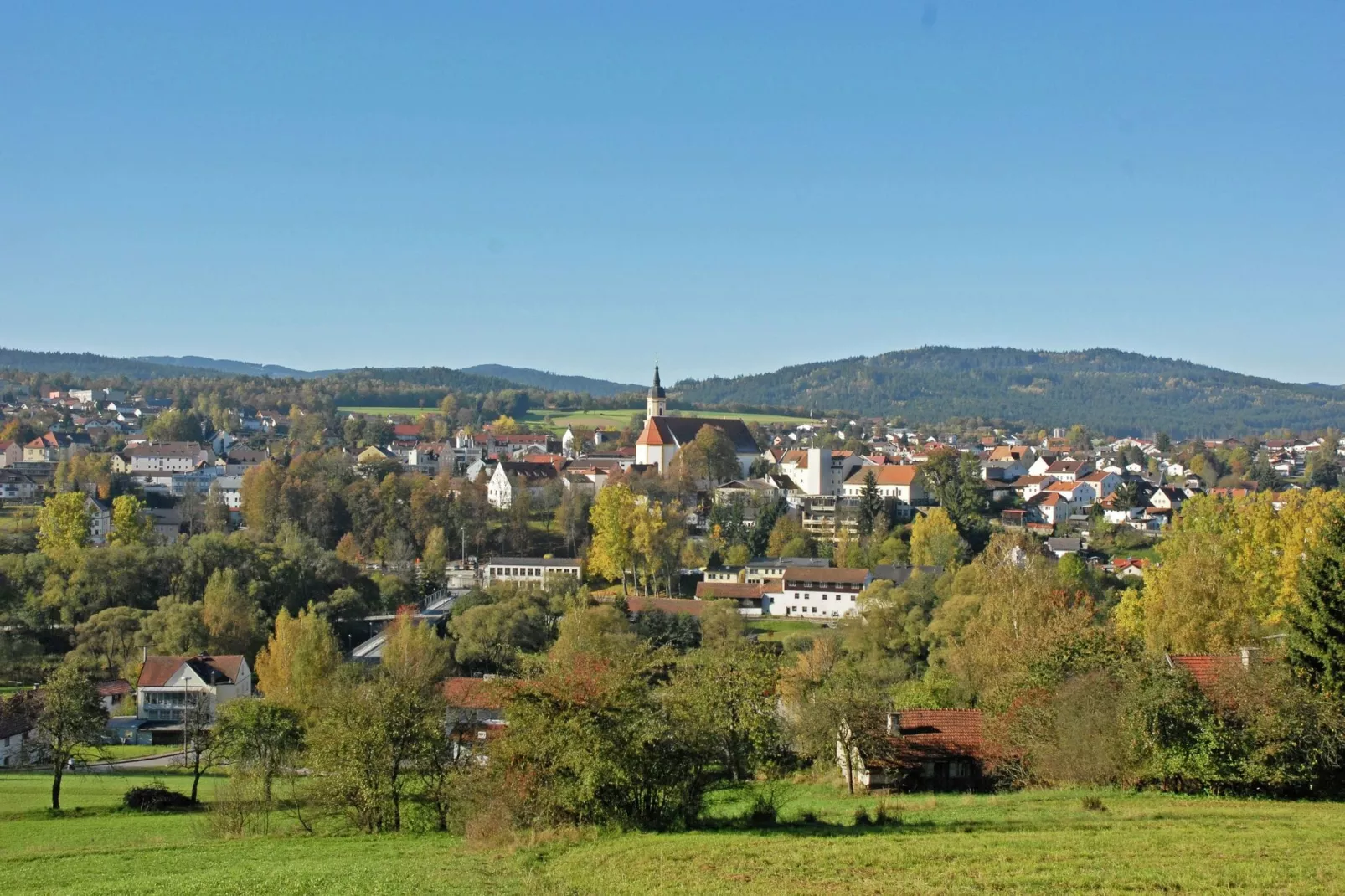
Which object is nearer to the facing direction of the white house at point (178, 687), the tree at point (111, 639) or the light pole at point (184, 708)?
the light pole

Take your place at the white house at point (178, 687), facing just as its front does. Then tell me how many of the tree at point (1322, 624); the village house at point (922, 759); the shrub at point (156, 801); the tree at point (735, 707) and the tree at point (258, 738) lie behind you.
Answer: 0

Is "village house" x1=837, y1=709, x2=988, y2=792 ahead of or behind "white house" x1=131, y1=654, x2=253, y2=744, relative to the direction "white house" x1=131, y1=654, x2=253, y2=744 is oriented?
ahead

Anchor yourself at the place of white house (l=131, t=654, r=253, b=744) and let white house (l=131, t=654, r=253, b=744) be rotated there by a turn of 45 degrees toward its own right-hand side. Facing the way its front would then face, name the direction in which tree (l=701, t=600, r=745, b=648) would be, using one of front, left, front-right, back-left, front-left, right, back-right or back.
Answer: back-left

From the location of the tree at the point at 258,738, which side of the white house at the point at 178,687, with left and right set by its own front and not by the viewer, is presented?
front

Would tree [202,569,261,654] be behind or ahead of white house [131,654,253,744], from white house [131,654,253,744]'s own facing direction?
behind

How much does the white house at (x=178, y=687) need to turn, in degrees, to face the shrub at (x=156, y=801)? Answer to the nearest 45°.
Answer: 0° — it already faces it

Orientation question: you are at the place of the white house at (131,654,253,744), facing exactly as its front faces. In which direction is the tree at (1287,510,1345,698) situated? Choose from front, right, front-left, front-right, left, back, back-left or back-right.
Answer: front-left

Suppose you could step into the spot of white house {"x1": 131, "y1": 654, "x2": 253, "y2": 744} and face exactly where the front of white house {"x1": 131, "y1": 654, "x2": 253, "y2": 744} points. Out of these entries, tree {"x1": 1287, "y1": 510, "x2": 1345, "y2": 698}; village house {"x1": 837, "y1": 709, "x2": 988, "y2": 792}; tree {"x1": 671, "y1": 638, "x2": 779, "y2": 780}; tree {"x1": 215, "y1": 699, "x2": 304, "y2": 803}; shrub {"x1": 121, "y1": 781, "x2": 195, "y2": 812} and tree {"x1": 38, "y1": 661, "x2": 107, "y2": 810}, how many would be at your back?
0

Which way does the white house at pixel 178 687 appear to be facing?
toward the camera

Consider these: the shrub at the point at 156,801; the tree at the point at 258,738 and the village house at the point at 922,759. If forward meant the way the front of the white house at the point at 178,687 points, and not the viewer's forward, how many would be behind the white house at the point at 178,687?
0

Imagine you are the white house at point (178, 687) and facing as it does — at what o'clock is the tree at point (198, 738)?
The tree is roughly at 12 o'clock from the white house.

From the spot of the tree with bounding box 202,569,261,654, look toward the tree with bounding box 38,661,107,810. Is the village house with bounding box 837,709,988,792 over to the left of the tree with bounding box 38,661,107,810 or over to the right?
left

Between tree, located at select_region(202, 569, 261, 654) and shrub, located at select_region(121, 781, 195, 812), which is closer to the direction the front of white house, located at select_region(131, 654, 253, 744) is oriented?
the shrub

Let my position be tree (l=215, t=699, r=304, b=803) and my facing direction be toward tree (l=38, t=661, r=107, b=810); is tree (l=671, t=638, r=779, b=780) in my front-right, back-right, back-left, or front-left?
back-right
